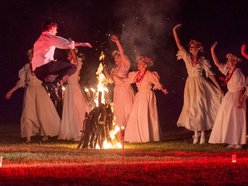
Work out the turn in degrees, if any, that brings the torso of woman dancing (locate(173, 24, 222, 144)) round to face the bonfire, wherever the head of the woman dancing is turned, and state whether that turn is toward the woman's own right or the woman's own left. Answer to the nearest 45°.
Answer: approximately 45° to the woman's own right

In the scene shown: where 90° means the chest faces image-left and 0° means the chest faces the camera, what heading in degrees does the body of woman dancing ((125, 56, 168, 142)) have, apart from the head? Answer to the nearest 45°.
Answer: approximately 45°

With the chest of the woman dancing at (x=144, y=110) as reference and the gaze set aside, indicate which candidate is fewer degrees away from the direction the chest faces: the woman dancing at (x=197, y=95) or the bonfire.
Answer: the bonfire

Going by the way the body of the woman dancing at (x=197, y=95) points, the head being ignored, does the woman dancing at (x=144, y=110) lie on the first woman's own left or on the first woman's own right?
on the first woman's own right

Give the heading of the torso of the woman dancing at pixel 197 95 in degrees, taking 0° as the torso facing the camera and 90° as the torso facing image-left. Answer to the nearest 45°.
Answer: approximately 0°

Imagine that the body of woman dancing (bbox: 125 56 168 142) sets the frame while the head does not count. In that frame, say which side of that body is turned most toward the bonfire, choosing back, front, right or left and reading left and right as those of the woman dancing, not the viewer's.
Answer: front

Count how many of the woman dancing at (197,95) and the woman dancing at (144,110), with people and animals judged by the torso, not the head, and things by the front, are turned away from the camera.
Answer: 0
